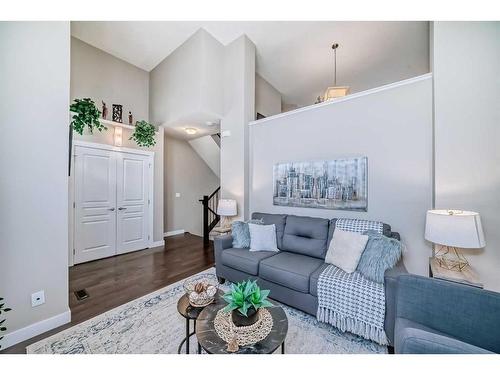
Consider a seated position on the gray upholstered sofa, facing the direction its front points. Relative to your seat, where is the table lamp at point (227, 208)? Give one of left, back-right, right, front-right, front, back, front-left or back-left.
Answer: right

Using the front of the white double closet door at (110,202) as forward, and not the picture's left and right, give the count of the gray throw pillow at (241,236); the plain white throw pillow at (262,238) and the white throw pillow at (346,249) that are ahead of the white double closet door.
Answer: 3

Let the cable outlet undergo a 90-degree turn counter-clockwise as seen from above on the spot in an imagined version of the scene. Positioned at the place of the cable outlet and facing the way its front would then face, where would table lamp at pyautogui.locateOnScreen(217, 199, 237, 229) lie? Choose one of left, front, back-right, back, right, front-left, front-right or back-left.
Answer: front-right

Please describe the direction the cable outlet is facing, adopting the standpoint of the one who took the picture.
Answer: facing the viewer and to the right of the viewer

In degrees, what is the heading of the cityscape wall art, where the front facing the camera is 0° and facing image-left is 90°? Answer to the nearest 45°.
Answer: approximately 45°

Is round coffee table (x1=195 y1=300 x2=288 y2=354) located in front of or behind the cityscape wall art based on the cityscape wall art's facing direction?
in front

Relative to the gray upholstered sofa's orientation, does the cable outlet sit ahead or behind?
ahead

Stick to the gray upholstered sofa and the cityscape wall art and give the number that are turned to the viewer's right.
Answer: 0

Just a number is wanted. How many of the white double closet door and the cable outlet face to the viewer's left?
0

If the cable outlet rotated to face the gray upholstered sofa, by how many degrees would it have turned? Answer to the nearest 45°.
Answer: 0° — it already faces it
